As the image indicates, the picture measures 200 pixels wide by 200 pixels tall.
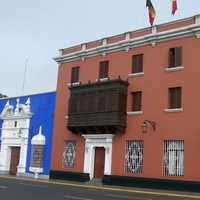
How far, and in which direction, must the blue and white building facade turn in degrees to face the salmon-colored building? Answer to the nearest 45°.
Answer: approximately 90° to its left

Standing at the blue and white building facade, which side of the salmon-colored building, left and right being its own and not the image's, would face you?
right

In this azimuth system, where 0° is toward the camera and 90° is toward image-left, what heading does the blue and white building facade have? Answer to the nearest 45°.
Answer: approximately 45°

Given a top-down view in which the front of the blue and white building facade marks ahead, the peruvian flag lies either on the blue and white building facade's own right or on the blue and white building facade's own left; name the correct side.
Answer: on the blue and white building facade's own left

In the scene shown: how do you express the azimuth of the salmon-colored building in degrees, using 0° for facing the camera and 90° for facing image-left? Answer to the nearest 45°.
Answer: approximately 45°
